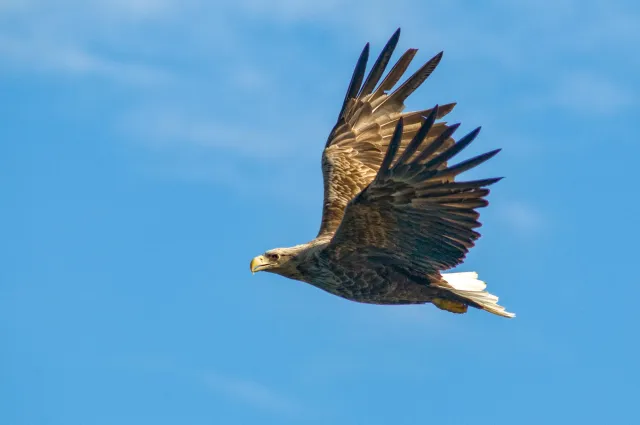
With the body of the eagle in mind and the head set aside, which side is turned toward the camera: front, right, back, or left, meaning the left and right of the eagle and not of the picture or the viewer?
left
